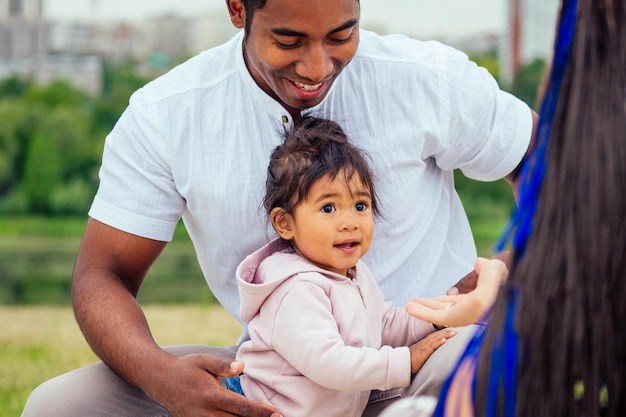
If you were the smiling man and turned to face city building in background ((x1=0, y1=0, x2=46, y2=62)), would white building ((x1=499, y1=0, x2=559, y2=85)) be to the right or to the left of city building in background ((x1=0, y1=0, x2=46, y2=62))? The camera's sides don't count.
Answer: right

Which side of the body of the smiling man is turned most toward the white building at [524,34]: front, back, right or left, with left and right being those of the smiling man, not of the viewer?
back

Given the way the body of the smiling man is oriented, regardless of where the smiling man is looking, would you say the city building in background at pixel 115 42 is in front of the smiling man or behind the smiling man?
behind

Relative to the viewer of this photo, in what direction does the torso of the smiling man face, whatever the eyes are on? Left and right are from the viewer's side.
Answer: facing the viewer

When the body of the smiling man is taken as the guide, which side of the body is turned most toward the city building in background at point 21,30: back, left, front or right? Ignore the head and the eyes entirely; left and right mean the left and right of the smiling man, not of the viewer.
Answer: back
